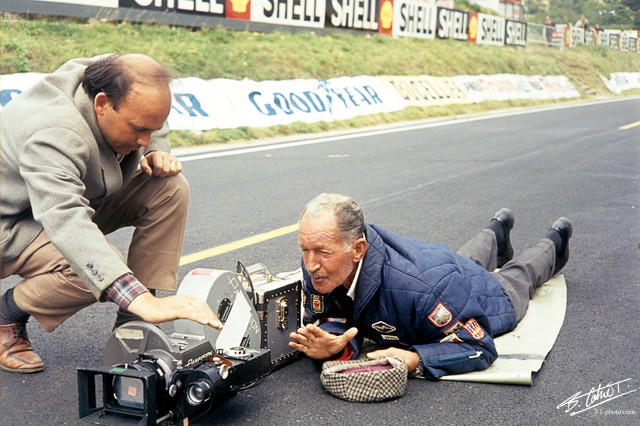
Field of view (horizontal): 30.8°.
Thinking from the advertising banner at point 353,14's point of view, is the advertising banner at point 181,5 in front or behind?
in front

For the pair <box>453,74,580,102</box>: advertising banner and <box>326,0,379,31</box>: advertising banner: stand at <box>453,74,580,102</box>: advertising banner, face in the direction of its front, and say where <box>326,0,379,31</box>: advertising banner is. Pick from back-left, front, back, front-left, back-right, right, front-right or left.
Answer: right

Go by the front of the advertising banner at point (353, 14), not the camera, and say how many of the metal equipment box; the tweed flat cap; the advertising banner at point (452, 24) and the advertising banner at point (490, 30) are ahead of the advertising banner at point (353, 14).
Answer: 2

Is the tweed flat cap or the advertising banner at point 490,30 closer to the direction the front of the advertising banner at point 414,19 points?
the tweed flat cap

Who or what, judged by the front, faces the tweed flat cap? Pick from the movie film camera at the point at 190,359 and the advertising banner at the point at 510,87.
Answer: the advertising banner

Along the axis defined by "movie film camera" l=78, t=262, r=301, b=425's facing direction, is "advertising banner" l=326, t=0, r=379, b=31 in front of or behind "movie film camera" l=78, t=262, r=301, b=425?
behind

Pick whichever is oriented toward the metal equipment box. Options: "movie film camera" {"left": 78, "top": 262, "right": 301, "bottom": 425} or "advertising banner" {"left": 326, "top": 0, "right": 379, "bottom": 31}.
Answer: the advertising banner

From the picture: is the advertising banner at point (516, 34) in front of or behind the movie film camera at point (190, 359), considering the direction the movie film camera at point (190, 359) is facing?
behind

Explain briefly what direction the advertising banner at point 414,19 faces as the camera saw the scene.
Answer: facing the viewer and to the right of the viewer

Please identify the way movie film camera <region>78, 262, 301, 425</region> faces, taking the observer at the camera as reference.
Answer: facing the viewer and to the left of the viewer

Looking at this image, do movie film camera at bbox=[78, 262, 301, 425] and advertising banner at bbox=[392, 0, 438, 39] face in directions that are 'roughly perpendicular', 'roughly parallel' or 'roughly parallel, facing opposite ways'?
roughly perpendicular

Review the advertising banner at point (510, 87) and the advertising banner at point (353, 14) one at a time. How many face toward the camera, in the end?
2

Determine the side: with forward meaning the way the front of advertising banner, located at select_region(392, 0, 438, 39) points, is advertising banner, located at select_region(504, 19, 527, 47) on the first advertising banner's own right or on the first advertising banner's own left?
on the first advertising banner's own left

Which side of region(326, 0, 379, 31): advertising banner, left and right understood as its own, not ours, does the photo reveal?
front

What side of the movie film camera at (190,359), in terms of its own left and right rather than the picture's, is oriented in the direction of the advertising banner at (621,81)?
back

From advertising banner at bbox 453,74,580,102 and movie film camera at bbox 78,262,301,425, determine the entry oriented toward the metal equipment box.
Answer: the advertising banner

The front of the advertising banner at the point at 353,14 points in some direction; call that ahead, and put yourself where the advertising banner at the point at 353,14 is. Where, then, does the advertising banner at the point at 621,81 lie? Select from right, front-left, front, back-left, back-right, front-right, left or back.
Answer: back-left

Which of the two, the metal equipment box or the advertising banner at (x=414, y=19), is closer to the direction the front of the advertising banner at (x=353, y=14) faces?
the metal equipment box

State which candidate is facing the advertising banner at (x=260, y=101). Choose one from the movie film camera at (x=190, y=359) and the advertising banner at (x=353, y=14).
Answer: the advertising banner at (x=353, y=14)

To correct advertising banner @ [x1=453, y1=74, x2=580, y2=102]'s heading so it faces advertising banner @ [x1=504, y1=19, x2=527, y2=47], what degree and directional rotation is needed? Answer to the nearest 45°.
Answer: approximately 180°

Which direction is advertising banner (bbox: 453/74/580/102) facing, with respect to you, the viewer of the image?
facing the viewer
